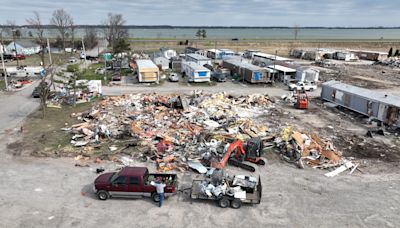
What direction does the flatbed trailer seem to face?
to the viewer's left

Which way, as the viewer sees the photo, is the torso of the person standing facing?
away from the camera

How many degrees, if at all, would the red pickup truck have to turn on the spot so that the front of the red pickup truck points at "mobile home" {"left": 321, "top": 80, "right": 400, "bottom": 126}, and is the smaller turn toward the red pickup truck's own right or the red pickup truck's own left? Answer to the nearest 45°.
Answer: approximately 135° to the red pickup truck's own right

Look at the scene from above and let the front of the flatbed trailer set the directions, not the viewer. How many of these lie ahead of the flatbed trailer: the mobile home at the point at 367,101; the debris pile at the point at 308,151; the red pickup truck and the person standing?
2

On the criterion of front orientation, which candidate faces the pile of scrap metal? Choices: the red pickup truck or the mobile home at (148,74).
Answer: the mobile home

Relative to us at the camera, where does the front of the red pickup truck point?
facing to the left of the viewer

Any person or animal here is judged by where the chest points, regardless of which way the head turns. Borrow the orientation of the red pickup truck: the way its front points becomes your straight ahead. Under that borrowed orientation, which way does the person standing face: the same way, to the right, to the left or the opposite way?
to the right

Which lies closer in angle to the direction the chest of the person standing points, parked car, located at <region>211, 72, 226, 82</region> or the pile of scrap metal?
the parked car

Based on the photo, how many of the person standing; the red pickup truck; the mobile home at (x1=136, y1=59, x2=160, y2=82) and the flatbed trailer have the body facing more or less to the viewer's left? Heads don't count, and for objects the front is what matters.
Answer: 2

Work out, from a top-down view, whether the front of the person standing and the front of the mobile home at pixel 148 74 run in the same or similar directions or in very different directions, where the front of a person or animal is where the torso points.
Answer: very different directions
